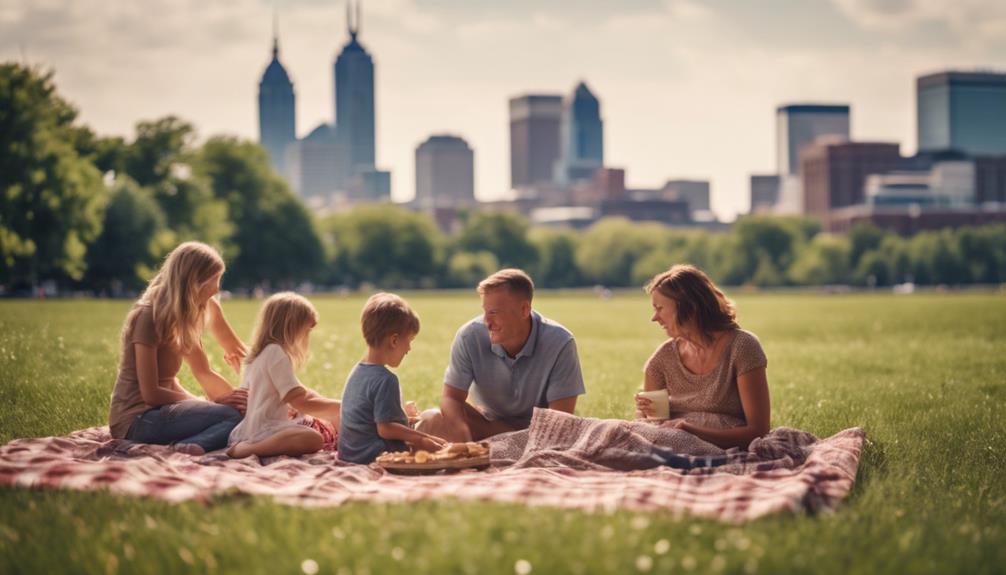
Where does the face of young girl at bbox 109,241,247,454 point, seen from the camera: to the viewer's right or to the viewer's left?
to the viewer's right

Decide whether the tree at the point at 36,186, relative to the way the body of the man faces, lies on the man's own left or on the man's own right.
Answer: on the man's own right

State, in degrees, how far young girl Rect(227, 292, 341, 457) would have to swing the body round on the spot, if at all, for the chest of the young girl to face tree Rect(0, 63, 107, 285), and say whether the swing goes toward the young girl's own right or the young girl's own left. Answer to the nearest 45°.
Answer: approximately 90° to the young girl's own left

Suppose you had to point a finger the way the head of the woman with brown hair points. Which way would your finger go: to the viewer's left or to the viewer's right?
to the viewer's left

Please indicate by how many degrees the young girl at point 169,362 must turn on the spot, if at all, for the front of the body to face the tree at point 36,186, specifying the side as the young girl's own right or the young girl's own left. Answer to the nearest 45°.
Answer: approximately 90° to the young girl's own left

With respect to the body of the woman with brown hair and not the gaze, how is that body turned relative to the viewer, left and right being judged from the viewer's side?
facing the viewer and to the left of the viewer

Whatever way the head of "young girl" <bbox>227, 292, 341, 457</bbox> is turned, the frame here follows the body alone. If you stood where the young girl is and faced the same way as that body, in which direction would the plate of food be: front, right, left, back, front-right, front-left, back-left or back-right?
front-right

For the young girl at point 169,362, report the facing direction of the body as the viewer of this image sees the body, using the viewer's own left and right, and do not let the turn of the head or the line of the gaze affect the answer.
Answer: facing to the right of the viewer

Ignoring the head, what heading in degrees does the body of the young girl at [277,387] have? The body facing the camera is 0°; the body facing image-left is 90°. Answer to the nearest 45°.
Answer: approximately 270°

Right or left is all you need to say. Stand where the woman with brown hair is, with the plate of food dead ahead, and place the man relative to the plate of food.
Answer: right

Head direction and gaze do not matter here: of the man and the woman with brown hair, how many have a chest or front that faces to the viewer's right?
0

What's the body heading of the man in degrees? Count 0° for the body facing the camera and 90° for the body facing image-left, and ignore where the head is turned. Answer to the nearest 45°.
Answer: approximately 45°

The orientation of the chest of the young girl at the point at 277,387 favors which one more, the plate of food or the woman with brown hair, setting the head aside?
the woman with brown hair
